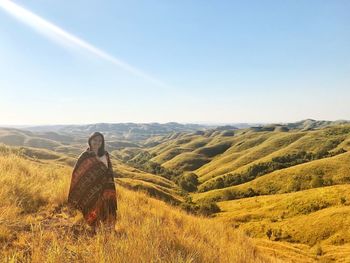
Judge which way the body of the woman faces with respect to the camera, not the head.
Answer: toward the camera

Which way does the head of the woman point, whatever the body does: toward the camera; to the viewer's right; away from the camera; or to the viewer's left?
toward the camera
